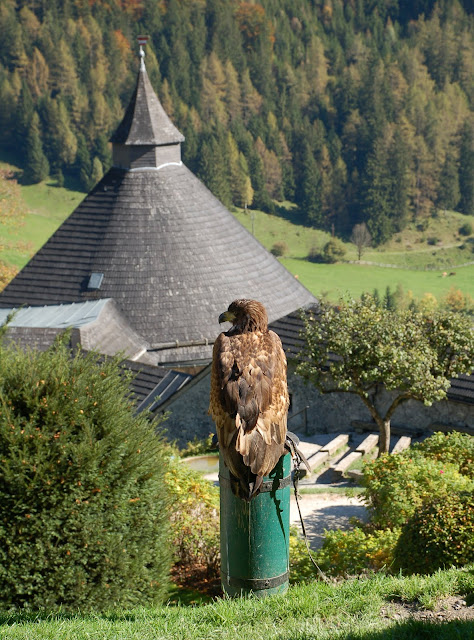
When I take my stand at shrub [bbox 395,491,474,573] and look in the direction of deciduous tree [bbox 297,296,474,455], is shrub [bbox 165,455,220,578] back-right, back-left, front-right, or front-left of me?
front-left

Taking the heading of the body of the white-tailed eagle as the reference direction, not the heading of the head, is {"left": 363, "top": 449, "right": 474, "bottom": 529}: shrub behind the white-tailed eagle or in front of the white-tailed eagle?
in front

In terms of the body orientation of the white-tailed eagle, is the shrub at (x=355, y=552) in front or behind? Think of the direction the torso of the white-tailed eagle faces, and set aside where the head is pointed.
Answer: in front

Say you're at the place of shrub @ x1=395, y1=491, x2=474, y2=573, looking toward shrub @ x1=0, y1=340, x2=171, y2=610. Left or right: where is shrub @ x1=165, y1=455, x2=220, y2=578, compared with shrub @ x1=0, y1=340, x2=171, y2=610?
right

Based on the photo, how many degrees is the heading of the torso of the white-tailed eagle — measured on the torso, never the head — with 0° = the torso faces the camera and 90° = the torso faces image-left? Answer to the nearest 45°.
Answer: approximately 180°

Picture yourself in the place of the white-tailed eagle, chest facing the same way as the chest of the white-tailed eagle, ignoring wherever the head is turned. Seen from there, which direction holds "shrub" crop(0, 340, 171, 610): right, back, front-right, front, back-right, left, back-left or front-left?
front-left

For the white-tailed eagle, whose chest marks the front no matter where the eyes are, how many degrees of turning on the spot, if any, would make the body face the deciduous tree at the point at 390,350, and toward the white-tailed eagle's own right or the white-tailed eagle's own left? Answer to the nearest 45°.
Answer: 0° — it already faces it
